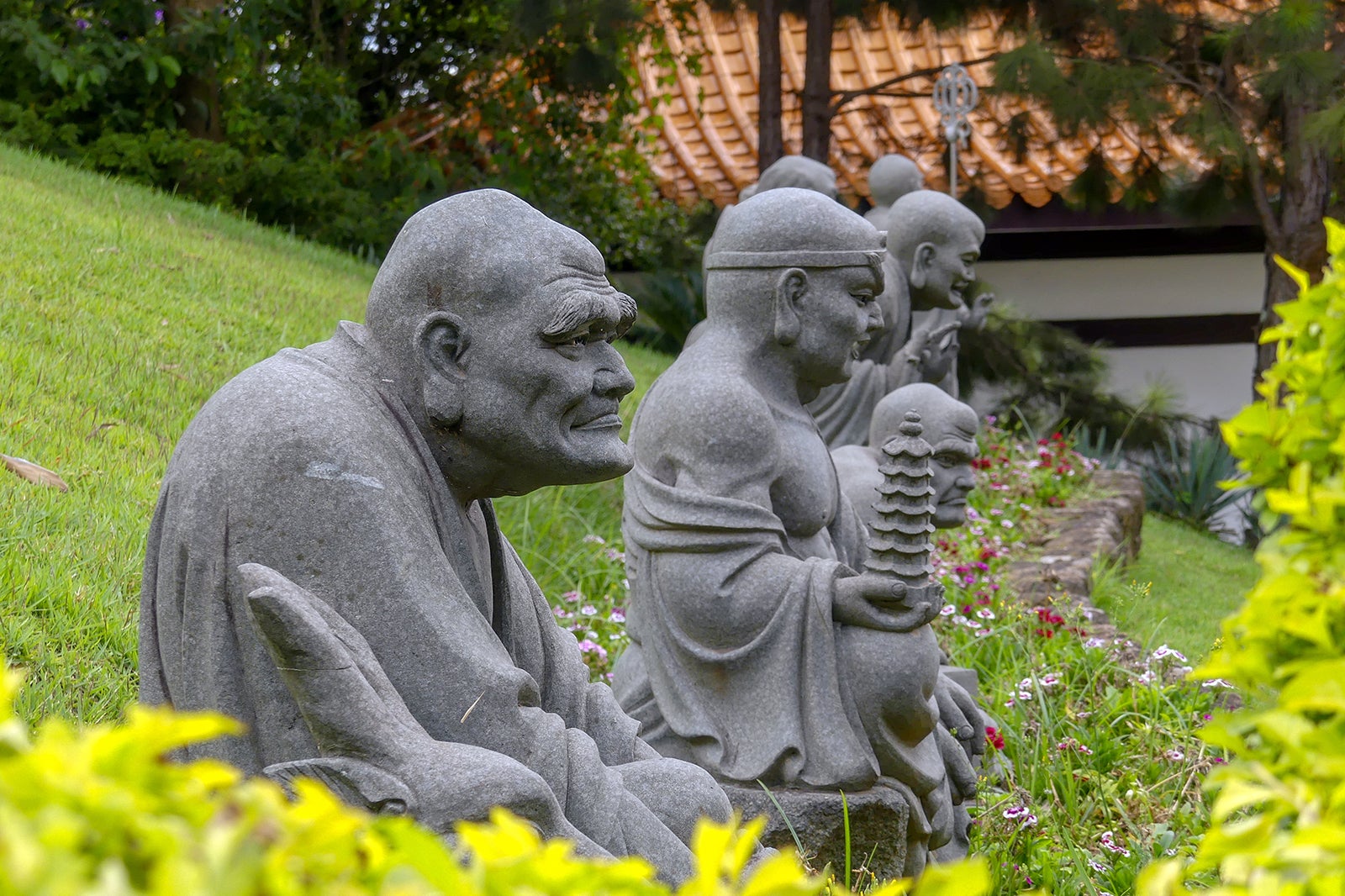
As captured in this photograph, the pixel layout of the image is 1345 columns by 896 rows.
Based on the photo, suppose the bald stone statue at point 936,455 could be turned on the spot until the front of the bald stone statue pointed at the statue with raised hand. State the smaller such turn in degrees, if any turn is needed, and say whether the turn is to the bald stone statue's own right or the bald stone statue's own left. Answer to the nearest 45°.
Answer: approximately 90° to the bald stone statue's own left

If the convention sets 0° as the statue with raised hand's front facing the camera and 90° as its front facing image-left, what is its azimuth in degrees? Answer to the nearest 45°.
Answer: approximately 270°

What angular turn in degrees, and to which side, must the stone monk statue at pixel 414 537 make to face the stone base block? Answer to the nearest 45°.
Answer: approximately 45° to its left

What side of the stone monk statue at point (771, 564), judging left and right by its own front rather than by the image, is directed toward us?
right

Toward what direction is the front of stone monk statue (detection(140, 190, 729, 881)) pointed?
to the viewer's right

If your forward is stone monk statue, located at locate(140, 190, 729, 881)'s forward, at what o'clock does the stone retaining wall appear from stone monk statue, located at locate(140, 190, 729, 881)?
The stone retaining wall is roughly at 10 o'clock from the stone monk statue.

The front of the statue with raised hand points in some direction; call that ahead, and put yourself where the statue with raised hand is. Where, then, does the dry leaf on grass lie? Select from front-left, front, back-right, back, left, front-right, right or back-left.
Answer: back-right

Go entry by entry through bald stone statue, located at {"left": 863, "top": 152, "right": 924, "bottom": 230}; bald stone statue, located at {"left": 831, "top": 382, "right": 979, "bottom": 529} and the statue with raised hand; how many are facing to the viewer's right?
3

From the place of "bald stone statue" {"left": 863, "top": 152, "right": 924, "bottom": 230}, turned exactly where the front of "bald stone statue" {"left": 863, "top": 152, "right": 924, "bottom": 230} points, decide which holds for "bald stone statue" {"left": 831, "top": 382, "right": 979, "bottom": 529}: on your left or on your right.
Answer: on your right

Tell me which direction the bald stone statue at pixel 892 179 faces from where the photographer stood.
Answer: facing to the right of the viewer

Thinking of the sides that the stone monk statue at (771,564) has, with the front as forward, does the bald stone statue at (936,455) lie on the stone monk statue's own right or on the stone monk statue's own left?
on the stone monk statue's own left

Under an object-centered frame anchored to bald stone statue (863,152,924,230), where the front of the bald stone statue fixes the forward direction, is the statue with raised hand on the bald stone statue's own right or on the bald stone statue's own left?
on the bald stone statue's own right
